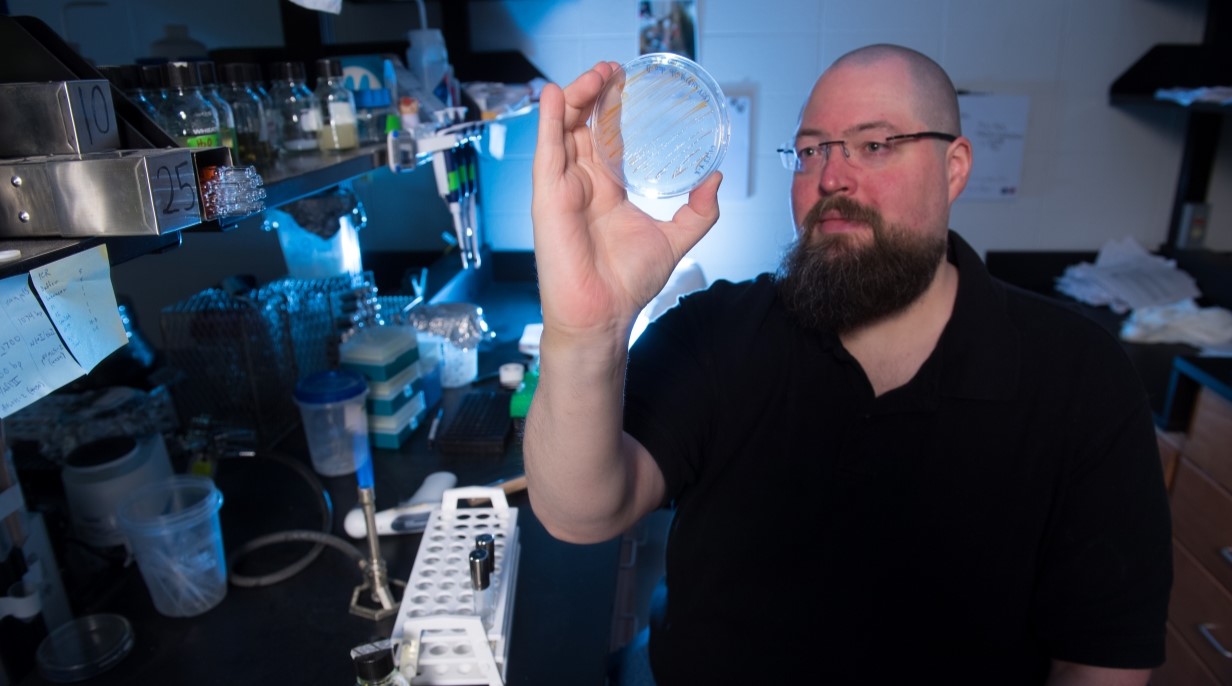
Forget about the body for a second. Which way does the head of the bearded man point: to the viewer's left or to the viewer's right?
to the viewer's left

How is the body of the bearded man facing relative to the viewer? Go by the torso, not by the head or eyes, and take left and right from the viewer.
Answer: facing the viewer and to the left of the viewer

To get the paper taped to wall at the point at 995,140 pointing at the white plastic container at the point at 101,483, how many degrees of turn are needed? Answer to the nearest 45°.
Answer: approximately 45° to its right

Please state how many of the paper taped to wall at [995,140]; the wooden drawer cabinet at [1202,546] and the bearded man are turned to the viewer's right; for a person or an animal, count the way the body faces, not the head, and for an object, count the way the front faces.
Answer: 0

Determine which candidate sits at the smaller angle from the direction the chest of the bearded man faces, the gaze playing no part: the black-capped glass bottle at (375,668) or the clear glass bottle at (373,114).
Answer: the black-capped glass bottle

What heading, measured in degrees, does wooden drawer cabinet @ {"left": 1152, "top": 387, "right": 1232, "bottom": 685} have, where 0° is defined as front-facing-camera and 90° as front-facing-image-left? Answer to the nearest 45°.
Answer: approximately 45°

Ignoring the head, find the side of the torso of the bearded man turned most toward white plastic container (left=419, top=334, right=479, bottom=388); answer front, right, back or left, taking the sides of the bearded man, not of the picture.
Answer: right

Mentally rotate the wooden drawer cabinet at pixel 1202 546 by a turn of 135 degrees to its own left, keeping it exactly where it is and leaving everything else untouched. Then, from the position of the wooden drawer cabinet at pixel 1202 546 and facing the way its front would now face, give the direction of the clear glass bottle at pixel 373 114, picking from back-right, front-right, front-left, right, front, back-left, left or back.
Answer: back-right

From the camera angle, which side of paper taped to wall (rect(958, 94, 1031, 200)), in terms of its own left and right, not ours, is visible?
front

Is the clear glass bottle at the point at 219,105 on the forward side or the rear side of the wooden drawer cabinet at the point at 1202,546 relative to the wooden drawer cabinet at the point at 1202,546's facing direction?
on the forward side

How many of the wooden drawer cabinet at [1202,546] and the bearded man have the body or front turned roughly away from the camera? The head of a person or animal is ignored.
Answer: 0

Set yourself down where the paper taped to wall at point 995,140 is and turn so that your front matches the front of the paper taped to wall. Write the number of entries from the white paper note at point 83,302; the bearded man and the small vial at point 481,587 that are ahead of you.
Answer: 3

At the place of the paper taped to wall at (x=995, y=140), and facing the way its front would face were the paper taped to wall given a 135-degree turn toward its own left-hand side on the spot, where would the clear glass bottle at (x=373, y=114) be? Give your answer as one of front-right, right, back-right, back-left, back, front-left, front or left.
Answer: back
